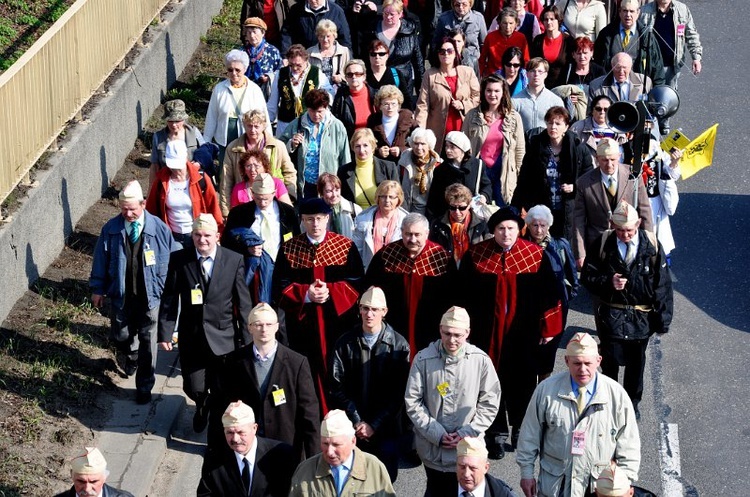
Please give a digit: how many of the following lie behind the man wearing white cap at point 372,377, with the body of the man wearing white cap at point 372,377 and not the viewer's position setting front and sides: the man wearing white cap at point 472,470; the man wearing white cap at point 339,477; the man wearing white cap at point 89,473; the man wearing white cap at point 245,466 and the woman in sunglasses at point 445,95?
1

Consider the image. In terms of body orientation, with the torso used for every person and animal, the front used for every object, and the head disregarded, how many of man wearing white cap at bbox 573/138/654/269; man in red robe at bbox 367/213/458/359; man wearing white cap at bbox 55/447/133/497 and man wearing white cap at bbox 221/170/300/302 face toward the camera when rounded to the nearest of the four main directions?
4

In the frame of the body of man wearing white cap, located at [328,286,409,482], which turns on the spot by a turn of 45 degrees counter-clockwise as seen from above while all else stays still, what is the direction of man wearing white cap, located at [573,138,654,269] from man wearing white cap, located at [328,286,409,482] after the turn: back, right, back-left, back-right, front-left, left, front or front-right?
left

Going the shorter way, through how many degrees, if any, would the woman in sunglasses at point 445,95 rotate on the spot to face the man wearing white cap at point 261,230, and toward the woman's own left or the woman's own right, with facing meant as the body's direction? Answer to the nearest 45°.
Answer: approximately 45° to the woman's own right

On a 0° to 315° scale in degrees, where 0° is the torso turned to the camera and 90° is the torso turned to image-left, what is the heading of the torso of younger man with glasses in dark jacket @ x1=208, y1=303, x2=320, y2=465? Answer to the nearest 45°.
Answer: approximately 0°

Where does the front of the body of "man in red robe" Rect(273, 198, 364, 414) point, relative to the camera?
toward the camera

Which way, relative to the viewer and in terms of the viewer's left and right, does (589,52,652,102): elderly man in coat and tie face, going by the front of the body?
facing the viewer

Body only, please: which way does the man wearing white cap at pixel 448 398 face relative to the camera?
toward the camera

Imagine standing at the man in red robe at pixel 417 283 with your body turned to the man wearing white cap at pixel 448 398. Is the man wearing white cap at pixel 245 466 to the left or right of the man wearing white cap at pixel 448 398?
right

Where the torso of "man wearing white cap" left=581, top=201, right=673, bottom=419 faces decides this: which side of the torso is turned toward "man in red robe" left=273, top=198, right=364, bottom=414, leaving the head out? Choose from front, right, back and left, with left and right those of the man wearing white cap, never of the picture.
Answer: right

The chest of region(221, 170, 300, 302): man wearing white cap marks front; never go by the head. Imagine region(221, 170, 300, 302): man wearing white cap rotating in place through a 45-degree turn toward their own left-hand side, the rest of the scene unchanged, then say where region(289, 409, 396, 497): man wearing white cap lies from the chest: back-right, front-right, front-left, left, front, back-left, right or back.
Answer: front-right

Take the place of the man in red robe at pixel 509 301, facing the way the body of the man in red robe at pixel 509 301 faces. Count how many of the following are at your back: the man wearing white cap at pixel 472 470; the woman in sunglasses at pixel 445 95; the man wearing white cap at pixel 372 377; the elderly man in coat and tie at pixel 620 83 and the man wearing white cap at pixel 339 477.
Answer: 2

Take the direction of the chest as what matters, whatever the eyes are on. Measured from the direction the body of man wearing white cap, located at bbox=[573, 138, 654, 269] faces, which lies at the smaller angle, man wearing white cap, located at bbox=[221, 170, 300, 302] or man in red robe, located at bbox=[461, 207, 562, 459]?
the man in red robe

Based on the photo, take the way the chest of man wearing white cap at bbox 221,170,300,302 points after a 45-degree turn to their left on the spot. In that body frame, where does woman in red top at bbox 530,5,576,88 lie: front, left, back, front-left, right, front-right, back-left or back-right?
left
